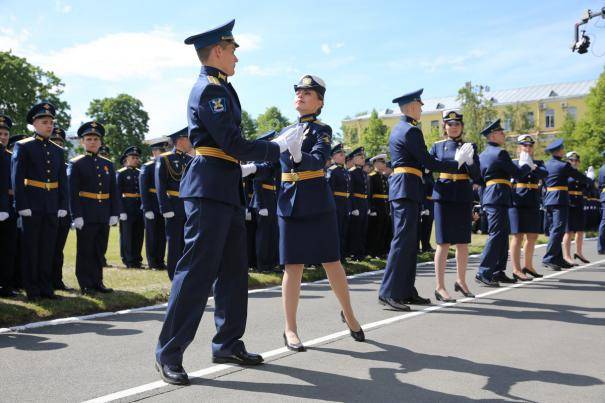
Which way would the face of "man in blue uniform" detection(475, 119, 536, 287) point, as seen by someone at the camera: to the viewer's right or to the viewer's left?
to the viewer's right

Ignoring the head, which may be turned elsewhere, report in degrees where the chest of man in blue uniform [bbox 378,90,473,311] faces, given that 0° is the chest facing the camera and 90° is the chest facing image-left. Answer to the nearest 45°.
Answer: approximately 270°

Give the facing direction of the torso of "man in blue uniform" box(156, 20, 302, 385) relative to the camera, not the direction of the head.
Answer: to the viewer's right

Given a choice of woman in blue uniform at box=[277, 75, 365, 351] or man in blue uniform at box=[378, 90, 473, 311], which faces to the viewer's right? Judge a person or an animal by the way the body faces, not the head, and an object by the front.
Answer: the man in blue uniform

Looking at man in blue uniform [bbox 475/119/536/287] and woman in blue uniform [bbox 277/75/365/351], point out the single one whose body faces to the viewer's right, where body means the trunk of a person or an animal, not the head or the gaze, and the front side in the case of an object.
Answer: the man in blue uniform

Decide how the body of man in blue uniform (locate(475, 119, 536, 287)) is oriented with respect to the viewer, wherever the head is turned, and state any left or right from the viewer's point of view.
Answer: facing to the right of the viewer

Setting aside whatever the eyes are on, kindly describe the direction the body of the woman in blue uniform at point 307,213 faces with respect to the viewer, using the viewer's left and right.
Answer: facing the viewer and to the left of the viewer

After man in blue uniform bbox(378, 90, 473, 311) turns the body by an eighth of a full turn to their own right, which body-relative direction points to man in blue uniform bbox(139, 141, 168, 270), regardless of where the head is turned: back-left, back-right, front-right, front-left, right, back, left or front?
back

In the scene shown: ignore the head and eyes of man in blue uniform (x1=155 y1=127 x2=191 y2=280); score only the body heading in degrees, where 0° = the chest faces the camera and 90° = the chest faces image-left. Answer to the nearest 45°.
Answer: approximately 315°

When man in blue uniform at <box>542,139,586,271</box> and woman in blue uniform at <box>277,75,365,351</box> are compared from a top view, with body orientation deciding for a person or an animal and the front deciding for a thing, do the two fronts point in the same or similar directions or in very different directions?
very different directions

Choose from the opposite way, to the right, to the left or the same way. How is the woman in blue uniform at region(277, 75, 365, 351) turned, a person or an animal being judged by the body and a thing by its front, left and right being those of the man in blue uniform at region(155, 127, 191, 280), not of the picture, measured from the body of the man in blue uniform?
to the right

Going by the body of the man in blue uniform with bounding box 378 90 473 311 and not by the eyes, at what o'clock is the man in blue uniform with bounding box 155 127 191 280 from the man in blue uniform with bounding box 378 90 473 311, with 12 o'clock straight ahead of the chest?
the man in blue uniform with bounding box 155 127 191 280 is roughly at 7 o'clock from the man in blue uniform with bounding box 378 90 473 311.

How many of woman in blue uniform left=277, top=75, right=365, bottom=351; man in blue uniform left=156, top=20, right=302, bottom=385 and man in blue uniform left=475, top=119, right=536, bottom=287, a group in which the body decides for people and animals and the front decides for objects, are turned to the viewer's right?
2

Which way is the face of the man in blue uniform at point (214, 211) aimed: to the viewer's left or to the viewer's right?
to the viewer's right

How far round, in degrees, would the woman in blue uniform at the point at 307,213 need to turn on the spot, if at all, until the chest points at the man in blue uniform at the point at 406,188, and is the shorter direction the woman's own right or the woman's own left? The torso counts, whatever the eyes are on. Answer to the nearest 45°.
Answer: approximately 180°

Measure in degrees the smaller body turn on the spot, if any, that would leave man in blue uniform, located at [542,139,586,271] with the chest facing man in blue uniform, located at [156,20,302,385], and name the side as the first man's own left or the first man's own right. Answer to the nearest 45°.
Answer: approximately 135° to the first man's own right

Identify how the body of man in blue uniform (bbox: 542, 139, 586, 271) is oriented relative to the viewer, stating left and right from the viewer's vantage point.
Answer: facing away from the viewer and to the right of the viewer
